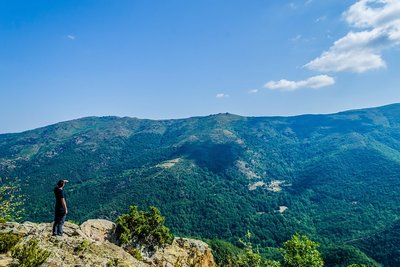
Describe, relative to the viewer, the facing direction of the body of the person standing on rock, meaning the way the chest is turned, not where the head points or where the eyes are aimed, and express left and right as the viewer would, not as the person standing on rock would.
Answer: facing away from the viewer and to the right of the viewer

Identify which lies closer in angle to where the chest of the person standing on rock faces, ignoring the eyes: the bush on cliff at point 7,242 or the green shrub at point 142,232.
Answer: the green shrub

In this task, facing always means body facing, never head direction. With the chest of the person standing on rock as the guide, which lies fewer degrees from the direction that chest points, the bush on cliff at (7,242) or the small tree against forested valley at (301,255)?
the small tree against forested valley

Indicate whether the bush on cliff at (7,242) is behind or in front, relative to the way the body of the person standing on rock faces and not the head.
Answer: behind

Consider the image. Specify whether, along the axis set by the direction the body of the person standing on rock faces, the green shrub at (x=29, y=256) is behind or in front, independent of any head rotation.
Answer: behind

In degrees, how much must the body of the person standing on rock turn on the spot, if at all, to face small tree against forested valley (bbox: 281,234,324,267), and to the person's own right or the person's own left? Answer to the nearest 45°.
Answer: approximately 45° to the person's own right
